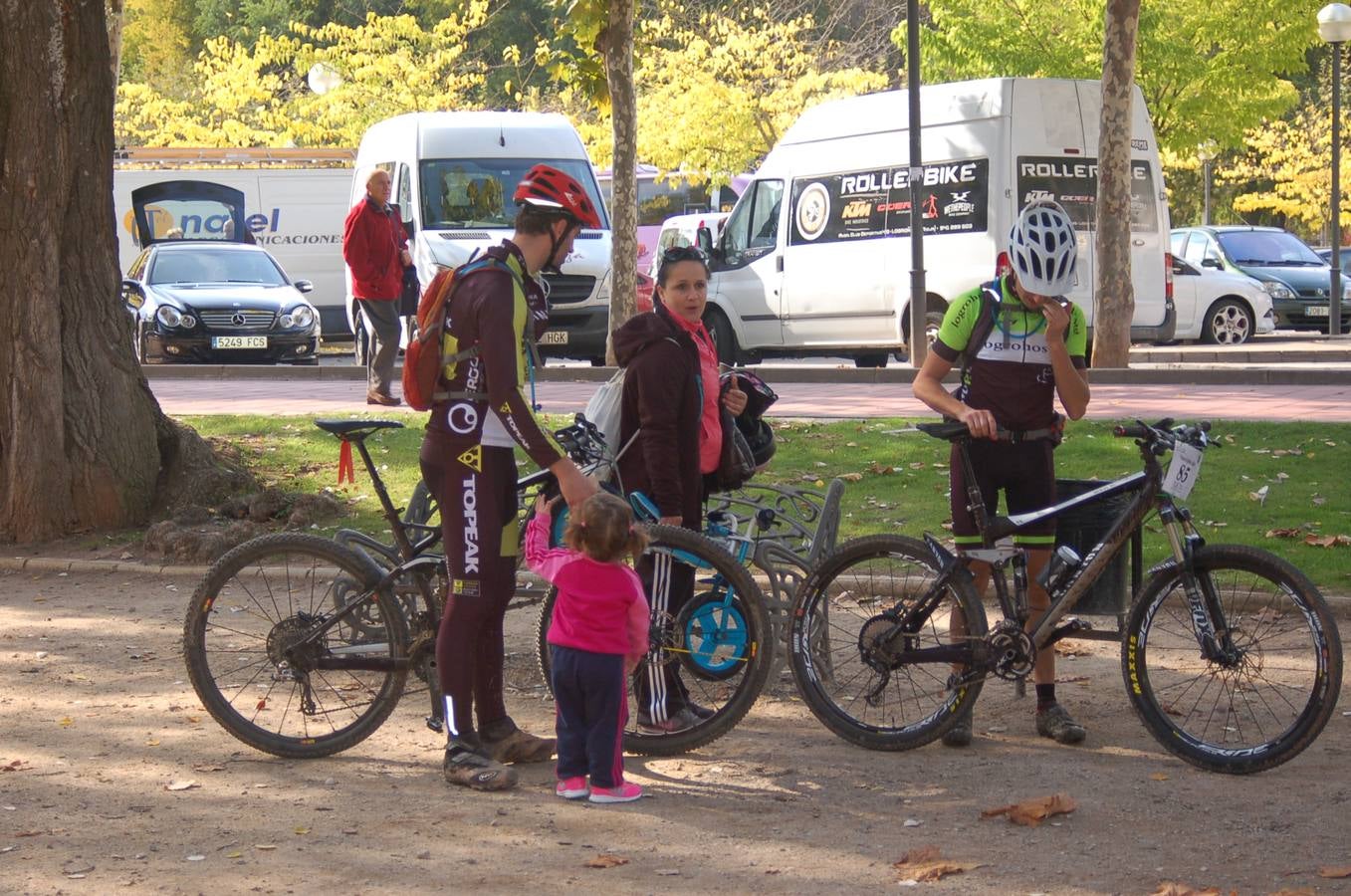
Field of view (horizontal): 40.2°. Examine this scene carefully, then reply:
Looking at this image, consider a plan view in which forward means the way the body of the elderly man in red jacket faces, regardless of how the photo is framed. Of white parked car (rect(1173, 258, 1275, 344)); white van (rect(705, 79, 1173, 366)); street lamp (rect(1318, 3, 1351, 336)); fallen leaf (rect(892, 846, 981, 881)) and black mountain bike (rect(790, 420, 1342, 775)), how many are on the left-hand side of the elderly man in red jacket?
3

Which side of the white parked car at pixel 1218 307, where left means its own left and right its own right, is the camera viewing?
right

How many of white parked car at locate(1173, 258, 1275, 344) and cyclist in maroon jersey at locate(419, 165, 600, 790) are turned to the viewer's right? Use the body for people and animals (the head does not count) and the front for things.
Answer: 2

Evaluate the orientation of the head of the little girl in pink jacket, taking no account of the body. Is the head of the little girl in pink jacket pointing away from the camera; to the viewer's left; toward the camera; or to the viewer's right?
away from the camera

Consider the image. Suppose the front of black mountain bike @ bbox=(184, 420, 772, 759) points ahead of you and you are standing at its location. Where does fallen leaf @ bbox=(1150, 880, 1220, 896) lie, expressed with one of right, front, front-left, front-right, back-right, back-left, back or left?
front-right

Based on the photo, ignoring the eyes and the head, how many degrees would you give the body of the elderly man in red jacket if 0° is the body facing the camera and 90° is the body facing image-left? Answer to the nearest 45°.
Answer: approximately 315°

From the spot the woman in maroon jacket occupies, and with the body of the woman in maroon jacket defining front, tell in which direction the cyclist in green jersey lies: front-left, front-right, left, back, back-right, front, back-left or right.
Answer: front-left

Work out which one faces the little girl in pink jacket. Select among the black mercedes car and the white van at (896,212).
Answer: the black mercedes car

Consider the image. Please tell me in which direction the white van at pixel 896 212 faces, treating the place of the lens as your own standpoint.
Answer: facing away from the viewer and to the left of the viewer

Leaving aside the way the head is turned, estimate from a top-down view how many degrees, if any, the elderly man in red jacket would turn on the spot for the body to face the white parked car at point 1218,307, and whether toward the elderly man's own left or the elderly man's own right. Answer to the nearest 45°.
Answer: approximately 90° to the elderly man's own left

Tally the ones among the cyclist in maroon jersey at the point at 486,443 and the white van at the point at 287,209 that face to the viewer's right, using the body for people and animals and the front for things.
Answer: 2

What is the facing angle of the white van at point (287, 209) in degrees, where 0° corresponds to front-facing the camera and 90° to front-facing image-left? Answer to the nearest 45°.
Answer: approximately 270°

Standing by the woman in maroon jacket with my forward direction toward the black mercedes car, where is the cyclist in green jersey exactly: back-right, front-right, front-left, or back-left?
back-right

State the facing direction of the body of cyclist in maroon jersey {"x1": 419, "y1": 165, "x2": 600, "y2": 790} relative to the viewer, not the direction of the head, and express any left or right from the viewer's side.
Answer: facing to the right of the viewer

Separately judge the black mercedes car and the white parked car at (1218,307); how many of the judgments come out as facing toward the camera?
1
